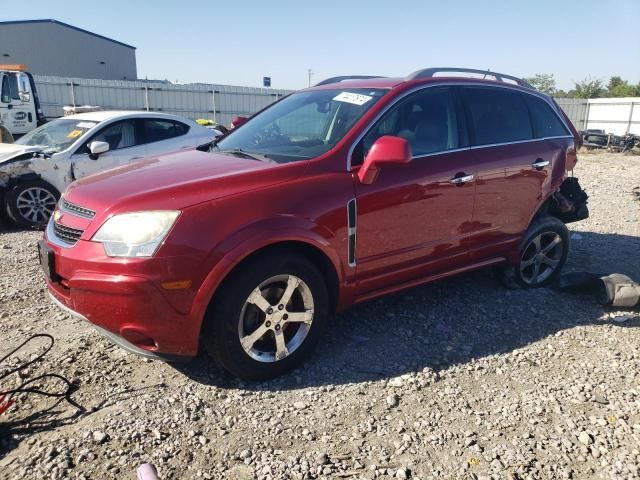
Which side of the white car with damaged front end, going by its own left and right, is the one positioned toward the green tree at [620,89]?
back

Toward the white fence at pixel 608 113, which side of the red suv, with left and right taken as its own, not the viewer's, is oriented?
back

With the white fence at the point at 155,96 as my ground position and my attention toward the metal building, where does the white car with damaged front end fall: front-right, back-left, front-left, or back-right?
back-left

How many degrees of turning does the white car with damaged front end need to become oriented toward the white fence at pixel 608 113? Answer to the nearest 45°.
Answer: approximately 180°

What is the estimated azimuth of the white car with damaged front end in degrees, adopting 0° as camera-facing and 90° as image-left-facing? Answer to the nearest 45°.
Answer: approximately 45°

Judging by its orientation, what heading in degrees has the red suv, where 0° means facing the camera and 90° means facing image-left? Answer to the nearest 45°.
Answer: approximately 45°

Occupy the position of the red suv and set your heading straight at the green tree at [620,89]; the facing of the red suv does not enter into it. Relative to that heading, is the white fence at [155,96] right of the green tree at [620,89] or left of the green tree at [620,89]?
left

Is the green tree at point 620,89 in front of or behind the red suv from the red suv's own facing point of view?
behind

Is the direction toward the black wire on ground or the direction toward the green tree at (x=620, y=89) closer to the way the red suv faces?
the black wire on ground
